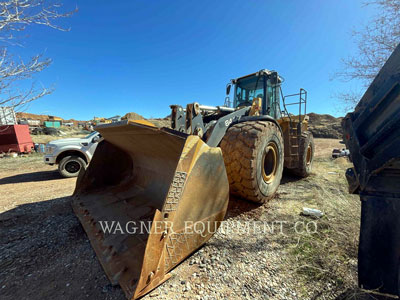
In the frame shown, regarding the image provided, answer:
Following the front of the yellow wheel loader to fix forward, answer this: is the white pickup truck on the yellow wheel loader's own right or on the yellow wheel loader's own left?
on the yellow wheel loader's own right

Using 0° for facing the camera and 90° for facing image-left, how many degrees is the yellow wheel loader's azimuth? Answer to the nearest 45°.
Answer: approximately 45°

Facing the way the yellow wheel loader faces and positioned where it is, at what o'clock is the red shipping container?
The red shipping container is roughly at 3 o'clock from the yellow wheel loader.
